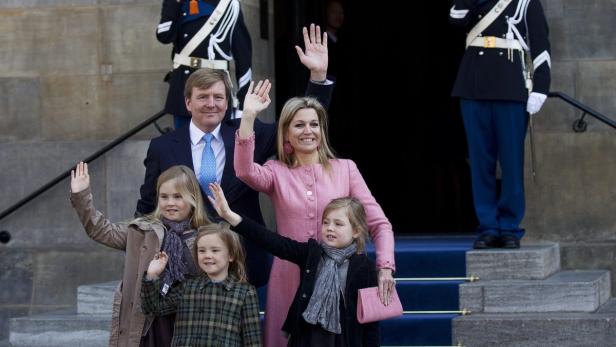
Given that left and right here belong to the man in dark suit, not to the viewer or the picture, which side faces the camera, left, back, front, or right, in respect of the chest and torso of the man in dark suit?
front

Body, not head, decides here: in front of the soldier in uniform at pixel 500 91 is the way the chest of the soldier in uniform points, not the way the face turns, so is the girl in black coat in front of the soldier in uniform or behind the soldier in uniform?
in front

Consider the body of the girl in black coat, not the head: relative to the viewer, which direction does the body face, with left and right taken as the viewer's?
facing the viewer and to the left of the viewer

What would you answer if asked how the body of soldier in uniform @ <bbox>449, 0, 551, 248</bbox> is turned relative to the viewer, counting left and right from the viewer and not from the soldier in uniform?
facing the viewer

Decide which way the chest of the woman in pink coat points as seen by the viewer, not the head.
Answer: toward the camera

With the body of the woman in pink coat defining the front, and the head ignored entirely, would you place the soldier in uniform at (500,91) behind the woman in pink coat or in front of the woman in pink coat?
behind

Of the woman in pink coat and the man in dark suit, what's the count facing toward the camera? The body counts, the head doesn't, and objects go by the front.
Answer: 2

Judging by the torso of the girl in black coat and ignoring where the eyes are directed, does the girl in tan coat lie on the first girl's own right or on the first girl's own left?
on the first girl's own right

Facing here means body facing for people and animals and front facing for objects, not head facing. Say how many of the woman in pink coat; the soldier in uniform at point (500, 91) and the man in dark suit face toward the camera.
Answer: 3

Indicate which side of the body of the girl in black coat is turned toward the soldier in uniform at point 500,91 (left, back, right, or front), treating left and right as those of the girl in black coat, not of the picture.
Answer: back

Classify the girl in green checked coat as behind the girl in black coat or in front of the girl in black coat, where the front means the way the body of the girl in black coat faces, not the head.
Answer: in front
